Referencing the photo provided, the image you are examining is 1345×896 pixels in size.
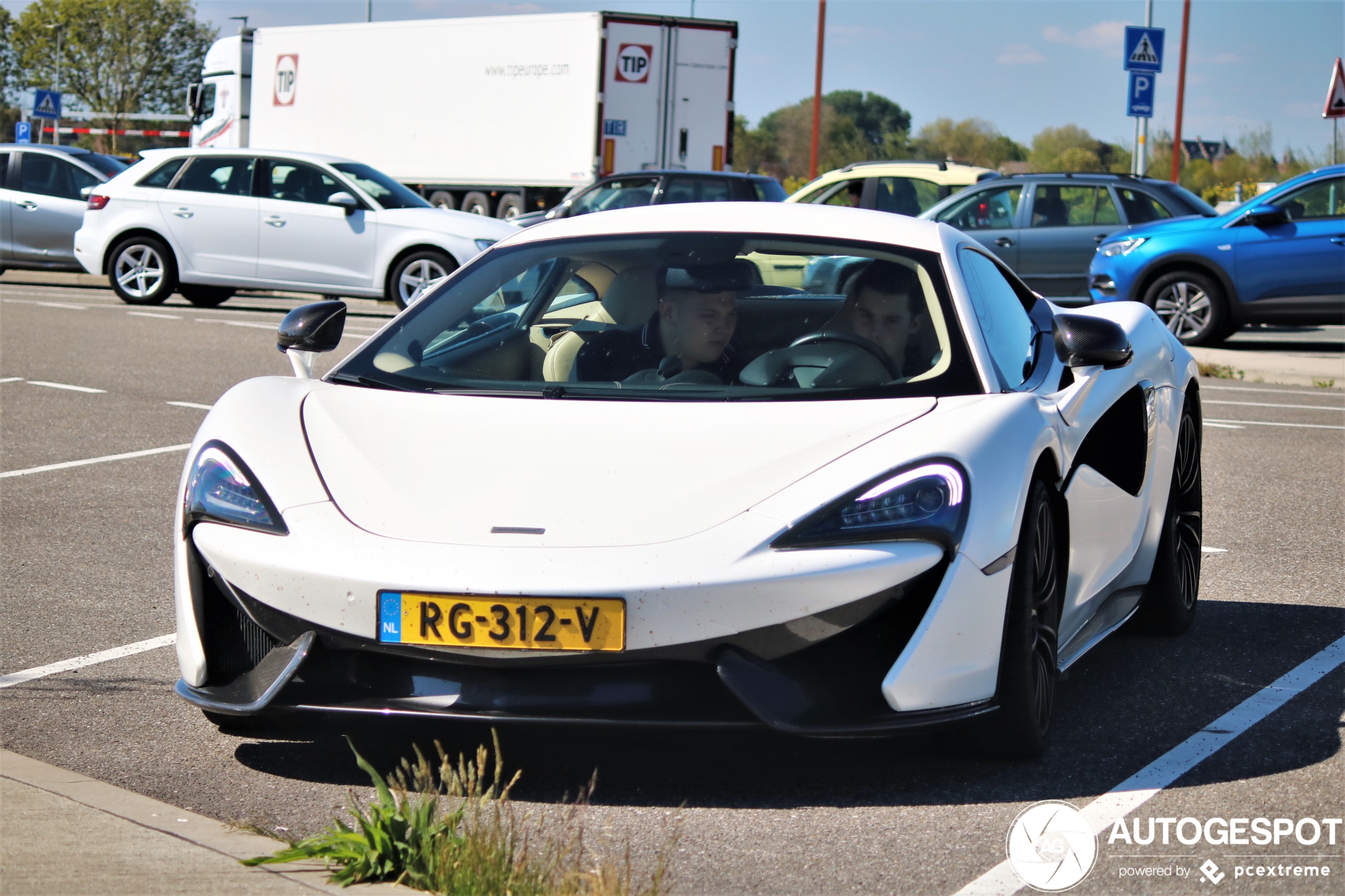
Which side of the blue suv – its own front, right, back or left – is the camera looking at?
left

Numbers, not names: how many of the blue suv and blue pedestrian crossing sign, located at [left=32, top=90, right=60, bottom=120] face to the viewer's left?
1

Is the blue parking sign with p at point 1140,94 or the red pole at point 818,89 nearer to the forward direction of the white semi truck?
the red pole

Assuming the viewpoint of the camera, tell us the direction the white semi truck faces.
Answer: facing away from the viewer and to the left of the viewer

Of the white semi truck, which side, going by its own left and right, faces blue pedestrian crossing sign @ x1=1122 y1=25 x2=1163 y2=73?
back

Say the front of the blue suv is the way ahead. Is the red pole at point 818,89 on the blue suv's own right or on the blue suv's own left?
on the blue suv's own right

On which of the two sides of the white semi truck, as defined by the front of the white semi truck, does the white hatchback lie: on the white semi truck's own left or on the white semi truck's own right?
on the white semi truck's own left

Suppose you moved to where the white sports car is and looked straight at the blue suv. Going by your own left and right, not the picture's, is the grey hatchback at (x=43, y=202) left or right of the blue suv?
left

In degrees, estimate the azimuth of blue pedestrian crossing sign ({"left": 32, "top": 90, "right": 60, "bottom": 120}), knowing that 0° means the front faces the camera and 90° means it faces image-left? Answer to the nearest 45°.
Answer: approximately 0°

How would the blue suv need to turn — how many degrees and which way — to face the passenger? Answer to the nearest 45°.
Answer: approximately 90° to its left
